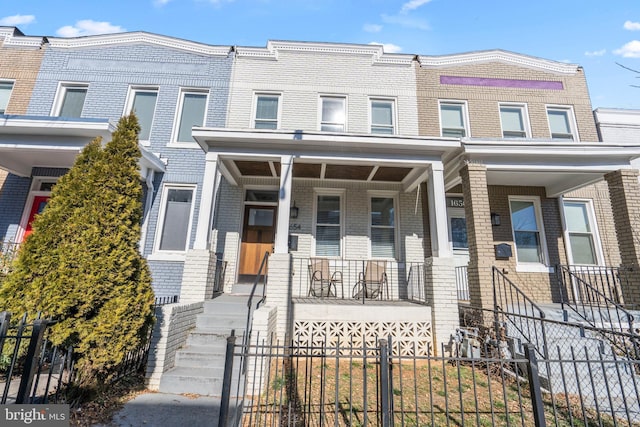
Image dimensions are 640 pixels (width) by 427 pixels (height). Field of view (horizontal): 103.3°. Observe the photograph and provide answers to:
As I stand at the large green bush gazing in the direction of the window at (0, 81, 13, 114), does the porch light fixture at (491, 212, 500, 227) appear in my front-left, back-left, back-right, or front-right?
back-right

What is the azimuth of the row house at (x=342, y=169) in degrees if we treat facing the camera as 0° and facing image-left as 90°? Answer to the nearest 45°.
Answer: approximately 0°

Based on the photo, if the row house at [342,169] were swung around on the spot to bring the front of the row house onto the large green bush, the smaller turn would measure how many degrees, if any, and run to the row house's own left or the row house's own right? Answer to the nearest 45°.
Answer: approximately 45° to the row house's own right

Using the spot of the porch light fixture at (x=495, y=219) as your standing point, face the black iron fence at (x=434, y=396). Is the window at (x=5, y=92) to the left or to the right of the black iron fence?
right

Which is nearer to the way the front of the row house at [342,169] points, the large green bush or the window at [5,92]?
the large green bush

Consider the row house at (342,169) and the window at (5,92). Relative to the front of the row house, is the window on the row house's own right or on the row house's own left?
on the row house's own right
